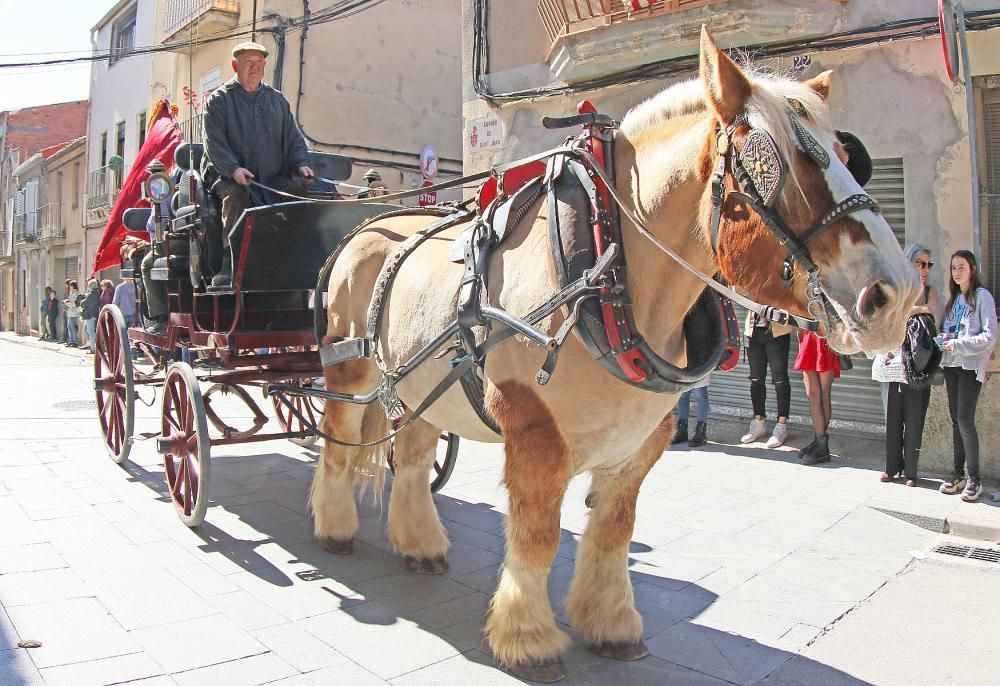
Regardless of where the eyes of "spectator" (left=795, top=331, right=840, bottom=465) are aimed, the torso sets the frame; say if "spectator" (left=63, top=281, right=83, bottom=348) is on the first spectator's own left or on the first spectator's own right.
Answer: on the first spectator's own right

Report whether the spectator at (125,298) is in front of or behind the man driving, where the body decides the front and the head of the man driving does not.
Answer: behind

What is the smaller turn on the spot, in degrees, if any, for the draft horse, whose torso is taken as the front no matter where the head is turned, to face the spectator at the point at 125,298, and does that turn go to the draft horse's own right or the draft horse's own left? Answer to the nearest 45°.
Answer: approximately 180°

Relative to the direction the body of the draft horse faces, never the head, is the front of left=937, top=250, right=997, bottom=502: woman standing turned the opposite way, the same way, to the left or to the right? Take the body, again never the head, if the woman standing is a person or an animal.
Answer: to the right

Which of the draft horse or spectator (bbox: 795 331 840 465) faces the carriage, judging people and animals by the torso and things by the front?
the spectator

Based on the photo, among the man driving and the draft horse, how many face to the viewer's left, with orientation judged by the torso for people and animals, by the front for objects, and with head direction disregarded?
0

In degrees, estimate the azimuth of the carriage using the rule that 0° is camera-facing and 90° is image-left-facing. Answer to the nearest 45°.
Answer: approximately 315°

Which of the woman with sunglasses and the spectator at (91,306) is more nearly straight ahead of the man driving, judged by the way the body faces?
the woman with sunglasses

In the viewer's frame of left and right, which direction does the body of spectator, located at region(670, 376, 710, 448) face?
facing the viewer and to the left of the viewer

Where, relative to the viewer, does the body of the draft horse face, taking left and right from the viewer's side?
facing the viewer and to the right of the viewer

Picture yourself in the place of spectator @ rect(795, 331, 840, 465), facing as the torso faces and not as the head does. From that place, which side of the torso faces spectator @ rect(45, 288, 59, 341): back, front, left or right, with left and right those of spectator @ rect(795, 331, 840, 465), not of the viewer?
right
